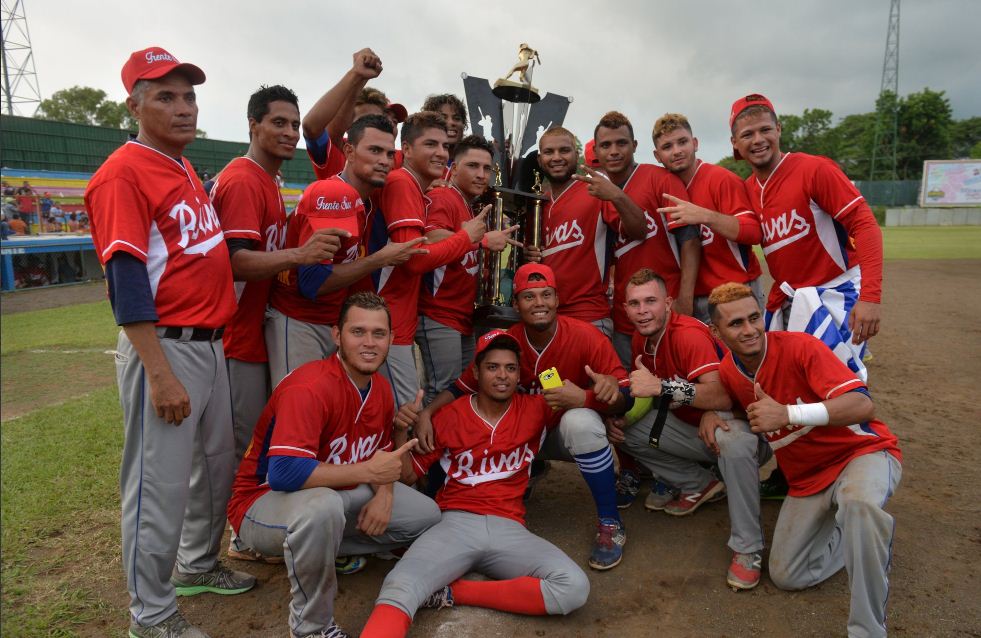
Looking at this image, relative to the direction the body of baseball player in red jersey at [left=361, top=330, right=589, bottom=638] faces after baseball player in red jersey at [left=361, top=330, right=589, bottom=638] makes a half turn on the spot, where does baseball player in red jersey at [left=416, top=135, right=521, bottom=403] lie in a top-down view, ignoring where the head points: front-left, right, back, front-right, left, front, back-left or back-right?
front

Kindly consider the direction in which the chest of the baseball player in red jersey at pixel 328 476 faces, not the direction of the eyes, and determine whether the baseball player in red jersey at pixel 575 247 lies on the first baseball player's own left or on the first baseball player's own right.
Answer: on the first baseball player's own left

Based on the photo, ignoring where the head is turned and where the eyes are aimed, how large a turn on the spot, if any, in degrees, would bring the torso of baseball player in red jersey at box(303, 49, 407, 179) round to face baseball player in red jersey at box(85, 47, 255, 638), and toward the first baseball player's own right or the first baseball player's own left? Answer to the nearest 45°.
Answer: approximately 90° to the first baseball player's own right

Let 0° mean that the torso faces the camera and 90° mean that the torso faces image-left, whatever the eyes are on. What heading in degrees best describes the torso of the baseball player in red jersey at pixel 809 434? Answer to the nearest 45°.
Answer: approximately 45°

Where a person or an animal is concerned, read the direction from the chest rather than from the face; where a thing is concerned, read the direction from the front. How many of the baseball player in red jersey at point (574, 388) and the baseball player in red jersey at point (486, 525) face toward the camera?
2

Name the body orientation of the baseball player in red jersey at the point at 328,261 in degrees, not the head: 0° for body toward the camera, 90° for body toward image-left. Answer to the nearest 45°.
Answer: approximately 315°

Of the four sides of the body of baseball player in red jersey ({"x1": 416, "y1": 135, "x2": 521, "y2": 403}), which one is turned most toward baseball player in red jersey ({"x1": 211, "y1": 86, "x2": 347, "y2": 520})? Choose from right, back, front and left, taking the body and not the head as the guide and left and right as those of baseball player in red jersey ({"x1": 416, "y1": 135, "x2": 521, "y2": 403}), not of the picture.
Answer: right

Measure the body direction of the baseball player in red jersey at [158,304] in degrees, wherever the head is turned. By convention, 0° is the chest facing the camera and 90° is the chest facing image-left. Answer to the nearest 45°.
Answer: approximately 315°

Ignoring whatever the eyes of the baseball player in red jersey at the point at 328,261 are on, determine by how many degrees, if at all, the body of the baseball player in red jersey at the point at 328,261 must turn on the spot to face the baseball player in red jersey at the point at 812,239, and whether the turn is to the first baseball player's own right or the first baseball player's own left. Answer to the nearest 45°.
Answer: approximately 45° to the first baseball player's own left

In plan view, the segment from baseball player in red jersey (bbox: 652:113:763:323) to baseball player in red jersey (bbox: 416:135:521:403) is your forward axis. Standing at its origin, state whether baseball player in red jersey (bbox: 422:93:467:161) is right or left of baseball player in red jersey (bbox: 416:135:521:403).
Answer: right

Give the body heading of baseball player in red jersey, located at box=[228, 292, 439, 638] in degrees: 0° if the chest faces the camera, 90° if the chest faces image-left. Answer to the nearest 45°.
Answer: approximately 315°
